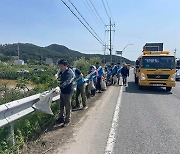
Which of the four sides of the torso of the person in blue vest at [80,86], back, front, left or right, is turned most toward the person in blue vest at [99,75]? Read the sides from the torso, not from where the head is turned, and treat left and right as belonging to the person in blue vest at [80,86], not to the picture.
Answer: right

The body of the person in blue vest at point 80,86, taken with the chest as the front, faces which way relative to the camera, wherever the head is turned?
to the viewer's left

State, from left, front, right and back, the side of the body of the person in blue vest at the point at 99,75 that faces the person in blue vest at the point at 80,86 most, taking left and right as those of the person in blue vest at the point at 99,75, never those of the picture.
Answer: left

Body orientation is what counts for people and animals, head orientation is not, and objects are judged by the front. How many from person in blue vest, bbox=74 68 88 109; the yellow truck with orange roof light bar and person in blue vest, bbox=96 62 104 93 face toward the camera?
1

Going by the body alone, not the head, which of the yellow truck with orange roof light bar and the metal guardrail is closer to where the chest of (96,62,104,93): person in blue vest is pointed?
the metal guardrail

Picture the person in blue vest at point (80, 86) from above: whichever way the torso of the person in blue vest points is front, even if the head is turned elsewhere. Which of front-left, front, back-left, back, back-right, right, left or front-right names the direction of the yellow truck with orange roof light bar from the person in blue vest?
back-right

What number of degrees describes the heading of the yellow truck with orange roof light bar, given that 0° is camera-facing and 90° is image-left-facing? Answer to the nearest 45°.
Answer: approximately 0°

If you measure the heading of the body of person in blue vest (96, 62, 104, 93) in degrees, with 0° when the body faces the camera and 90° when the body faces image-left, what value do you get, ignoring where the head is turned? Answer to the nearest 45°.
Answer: approximately 90°

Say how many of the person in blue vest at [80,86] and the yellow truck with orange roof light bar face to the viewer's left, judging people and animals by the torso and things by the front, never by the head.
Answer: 1

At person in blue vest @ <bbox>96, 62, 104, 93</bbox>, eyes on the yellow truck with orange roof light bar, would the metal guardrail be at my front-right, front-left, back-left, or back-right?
back-right

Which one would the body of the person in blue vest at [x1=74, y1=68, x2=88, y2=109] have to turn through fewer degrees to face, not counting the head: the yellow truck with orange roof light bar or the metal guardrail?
the metal guardrail

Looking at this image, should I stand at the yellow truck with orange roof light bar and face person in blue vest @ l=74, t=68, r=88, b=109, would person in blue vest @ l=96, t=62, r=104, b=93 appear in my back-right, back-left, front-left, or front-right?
front-right

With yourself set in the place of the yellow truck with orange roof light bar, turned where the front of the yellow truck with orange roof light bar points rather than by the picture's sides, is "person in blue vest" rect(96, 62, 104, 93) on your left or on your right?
on your right

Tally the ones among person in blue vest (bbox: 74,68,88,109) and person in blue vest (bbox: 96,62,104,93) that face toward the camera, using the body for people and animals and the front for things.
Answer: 0
